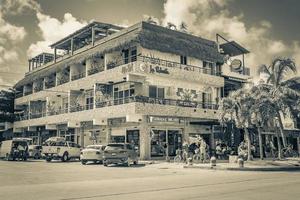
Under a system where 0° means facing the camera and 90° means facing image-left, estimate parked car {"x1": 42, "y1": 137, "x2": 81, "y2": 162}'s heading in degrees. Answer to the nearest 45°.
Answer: approximately 225°

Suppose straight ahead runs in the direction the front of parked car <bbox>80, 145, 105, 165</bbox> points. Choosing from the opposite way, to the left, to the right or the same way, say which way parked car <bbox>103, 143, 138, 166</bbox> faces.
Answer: the same way

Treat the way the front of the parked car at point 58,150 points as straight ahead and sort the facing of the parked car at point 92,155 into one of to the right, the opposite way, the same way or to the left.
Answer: the same way

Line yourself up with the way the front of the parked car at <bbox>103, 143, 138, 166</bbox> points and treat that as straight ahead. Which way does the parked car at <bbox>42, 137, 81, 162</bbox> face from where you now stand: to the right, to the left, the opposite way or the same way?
the same way

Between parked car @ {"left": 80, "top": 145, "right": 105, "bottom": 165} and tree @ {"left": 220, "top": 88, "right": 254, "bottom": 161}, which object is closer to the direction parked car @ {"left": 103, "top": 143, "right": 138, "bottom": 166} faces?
the tree

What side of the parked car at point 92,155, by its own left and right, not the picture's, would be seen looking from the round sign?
front

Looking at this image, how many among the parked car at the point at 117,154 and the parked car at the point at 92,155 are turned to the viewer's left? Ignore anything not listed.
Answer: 0

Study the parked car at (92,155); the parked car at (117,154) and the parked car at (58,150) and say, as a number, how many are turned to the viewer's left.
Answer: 0
